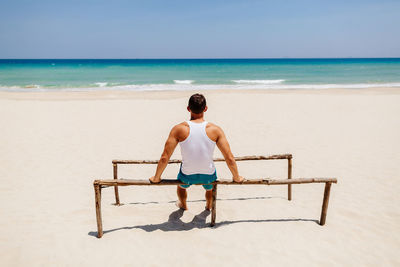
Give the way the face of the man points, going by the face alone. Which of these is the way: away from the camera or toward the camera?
away from the camera

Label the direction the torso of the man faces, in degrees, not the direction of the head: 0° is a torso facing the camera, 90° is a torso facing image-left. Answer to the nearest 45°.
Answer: approximately 180°
